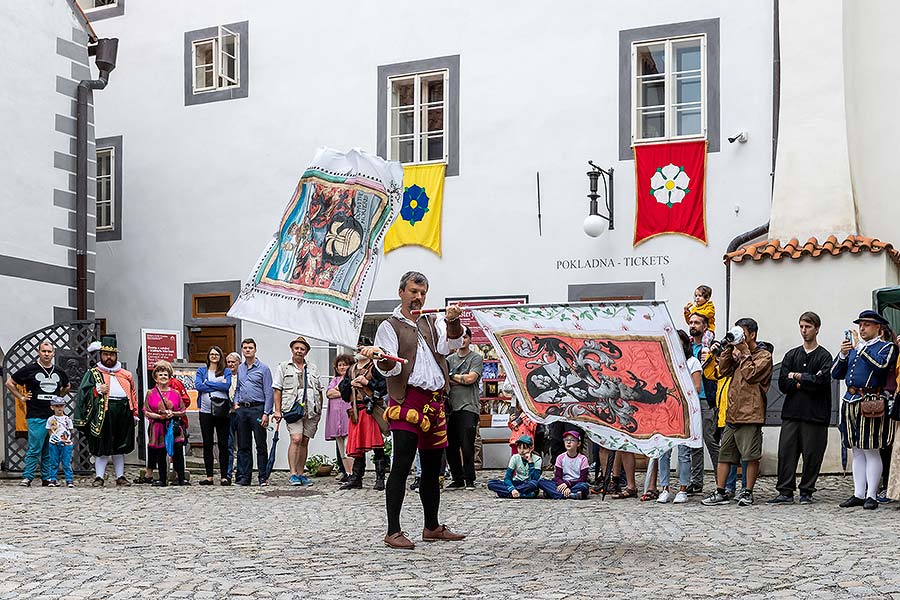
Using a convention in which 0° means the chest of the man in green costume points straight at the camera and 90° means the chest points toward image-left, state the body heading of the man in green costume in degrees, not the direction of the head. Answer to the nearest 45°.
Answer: approximately 0°

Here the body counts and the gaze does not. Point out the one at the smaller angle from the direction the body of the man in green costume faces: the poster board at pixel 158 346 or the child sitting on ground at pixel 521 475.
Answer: the child sitting on ground

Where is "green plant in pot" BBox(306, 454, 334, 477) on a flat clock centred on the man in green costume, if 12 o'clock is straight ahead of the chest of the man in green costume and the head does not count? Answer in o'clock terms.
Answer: The green plant in pot is roughly at 8 o'clock from the man in green costume.

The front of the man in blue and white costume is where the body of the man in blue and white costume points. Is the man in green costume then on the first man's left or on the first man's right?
on the first man's right

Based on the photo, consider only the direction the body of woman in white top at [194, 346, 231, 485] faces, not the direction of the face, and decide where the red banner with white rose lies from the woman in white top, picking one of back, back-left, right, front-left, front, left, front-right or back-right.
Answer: left

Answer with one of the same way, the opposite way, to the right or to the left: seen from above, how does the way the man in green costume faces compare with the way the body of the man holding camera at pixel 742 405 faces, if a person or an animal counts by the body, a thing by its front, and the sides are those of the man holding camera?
to the left
